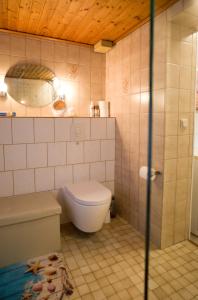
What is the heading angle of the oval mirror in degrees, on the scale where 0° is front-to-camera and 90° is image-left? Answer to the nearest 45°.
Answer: approximately 0°

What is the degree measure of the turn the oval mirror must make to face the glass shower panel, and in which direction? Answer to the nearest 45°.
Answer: approximately 45° to its left
